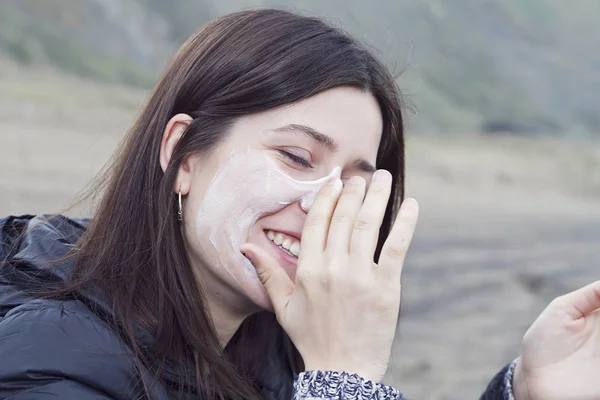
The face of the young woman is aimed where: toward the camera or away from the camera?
toward the camera

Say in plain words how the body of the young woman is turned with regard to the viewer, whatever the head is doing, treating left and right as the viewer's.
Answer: facing the viewer and to the right of the viewer
